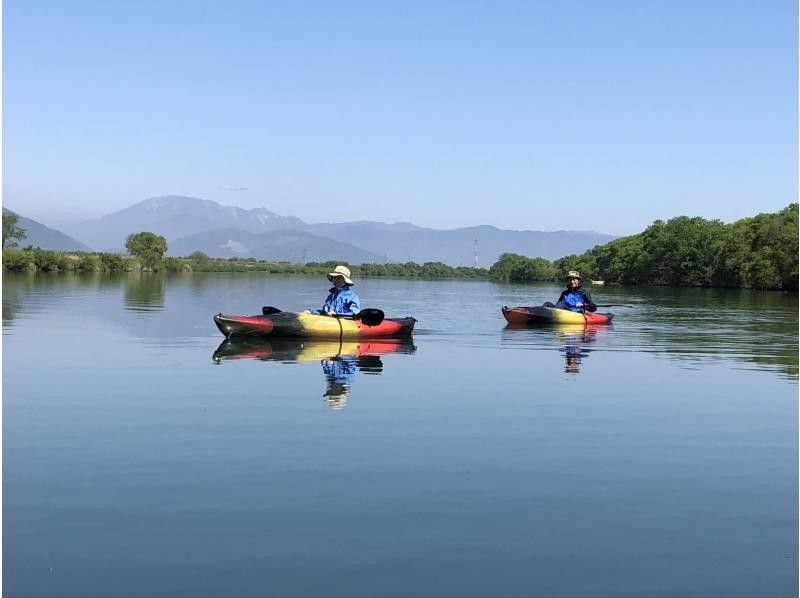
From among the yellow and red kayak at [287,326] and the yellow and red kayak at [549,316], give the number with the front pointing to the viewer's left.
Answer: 2

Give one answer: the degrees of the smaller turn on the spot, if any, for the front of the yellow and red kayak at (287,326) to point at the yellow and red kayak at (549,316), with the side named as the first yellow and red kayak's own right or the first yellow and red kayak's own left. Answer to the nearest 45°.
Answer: approximately 135° to the first yellow and red kayak's own right

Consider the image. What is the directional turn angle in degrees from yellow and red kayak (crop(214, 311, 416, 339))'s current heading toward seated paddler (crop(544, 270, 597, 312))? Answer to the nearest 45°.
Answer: approximately 135° to its right

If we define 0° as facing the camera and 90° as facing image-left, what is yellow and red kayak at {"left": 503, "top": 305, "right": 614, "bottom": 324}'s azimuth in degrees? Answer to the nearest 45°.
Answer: approximately 90°

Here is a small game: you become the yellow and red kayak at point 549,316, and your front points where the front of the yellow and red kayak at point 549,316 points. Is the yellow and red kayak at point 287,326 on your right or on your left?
on your left

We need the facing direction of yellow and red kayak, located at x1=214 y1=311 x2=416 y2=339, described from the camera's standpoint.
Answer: facing to the left of the viewer
